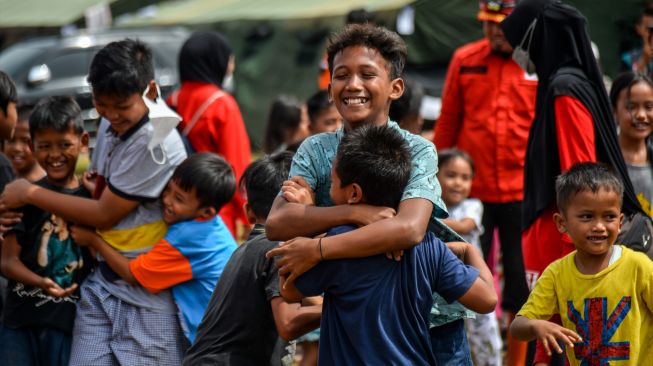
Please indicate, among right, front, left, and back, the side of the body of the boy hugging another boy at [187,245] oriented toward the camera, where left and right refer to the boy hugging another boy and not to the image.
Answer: left

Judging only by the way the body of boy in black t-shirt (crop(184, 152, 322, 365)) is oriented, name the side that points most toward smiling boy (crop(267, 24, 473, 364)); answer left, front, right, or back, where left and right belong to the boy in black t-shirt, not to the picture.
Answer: right

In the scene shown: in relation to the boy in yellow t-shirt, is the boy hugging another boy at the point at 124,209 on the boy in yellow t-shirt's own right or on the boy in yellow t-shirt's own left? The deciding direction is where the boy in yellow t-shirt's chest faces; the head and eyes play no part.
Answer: on the boy in yellow t-shirt's own right

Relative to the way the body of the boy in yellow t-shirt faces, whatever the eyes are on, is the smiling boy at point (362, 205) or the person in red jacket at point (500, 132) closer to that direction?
the smiling boy

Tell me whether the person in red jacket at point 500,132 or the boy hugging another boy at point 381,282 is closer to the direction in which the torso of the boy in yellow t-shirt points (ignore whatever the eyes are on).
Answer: the boy hugging another boy

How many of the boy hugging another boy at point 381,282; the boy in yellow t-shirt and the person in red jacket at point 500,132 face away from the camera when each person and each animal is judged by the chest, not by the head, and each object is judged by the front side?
1

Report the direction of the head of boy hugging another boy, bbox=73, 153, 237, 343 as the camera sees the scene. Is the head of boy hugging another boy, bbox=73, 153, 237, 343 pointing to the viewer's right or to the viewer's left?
to the viewer's left

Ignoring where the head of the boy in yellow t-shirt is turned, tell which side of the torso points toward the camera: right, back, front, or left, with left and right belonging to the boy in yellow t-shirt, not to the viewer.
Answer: front

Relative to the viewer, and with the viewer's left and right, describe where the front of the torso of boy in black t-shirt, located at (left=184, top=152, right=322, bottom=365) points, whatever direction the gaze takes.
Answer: facing away from the viewer and to the right of the viewer

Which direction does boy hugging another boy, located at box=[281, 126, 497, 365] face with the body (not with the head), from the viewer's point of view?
away from the camera

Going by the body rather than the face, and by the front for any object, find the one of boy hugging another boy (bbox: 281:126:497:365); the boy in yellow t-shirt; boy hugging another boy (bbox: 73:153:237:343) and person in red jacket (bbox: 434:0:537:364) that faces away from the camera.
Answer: boy hugging another boy (bbox: 281:126:497:365)

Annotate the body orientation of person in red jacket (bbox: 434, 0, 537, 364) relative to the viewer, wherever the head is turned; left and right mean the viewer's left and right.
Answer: facing the viewer

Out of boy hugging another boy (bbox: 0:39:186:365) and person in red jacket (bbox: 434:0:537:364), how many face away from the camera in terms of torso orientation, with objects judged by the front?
0

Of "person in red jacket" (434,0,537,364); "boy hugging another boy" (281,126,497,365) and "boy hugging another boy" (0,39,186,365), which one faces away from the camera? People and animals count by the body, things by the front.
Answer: "boy hugging another boy" (281,126,497,365)
